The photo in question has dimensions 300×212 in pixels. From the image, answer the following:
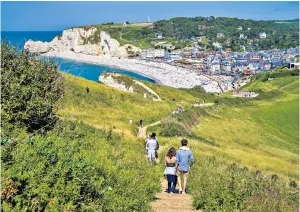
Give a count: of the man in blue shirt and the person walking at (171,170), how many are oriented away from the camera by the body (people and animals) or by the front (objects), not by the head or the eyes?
2

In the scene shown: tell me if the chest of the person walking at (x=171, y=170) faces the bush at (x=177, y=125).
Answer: yes

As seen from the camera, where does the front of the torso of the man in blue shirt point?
away from the camera

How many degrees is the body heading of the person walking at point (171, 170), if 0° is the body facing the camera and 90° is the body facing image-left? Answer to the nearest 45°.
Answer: approximately 180°

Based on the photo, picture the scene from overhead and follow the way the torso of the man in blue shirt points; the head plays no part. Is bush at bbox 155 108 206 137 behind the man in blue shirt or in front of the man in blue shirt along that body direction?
in front
